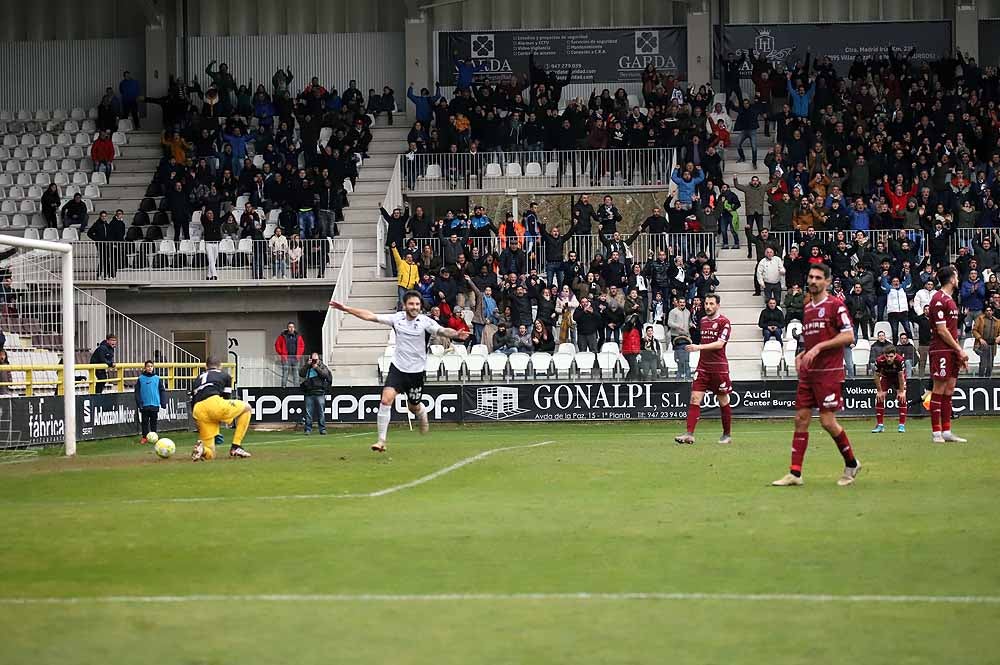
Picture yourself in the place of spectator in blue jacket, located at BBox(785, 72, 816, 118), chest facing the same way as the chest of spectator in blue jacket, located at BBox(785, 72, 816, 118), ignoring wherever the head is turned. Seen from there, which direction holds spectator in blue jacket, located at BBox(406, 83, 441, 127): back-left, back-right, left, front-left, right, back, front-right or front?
right

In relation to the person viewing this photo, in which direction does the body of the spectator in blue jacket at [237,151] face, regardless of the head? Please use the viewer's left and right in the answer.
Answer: facing the viewer

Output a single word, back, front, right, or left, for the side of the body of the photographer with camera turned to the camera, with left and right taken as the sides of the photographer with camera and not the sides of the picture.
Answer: front

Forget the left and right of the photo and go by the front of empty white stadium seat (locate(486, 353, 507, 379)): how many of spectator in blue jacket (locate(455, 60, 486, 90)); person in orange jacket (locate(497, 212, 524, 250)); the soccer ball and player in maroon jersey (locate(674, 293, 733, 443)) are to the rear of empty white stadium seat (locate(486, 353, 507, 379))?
2

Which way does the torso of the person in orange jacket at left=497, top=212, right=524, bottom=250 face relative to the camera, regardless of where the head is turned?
toward the camera

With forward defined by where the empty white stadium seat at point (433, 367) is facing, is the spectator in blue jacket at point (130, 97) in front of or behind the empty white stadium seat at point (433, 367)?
behind

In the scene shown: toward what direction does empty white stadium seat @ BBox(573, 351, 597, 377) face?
toward the camera

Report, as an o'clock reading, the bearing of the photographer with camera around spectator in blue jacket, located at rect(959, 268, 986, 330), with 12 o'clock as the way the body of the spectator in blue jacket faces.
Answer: The photographer with camera is roughly at 2 o'clock from the spectator in blue jacket.

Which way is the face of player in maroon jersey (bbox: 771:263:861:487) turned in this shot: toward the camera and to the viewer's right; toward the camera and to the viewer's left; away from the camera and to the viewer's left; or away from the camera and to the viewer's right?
toward the camera and to the viewer's left

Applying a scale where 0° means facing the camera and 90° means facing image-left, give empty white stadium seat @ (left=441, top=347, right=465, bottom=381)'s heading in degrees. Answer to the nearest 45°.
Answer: approximately 0°

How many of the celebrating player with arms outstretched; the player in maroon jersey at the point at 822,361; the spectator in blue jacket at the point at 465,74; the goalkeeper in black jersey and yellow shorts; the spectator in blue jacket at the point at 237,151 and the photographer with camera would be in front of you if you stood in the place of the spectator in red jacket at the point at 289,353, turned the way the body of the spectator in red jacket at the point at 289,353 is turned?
4

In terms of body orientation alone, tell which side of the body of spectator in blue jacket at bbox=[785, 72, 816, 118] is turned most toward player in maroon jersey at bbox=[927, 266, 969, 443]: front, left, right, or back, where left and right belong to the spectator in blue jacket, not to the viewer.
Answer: front

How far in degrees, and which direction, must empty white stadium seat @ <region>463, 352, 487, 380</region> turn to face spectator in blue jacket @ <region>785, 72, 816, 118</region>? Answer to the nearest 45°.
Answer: approximately 135° to its left

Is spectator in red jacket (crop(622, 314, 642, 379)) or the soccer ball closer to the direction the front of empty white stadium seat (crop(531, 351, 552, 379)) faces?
the soccer ball

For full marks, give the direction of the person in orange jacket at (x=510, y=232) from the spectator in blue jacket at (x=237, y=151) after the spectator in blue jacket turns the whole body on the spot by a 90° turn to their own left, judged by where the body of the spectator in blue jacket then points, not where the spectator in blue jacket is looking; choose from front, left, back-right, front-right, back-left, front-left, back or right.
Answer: front-right
